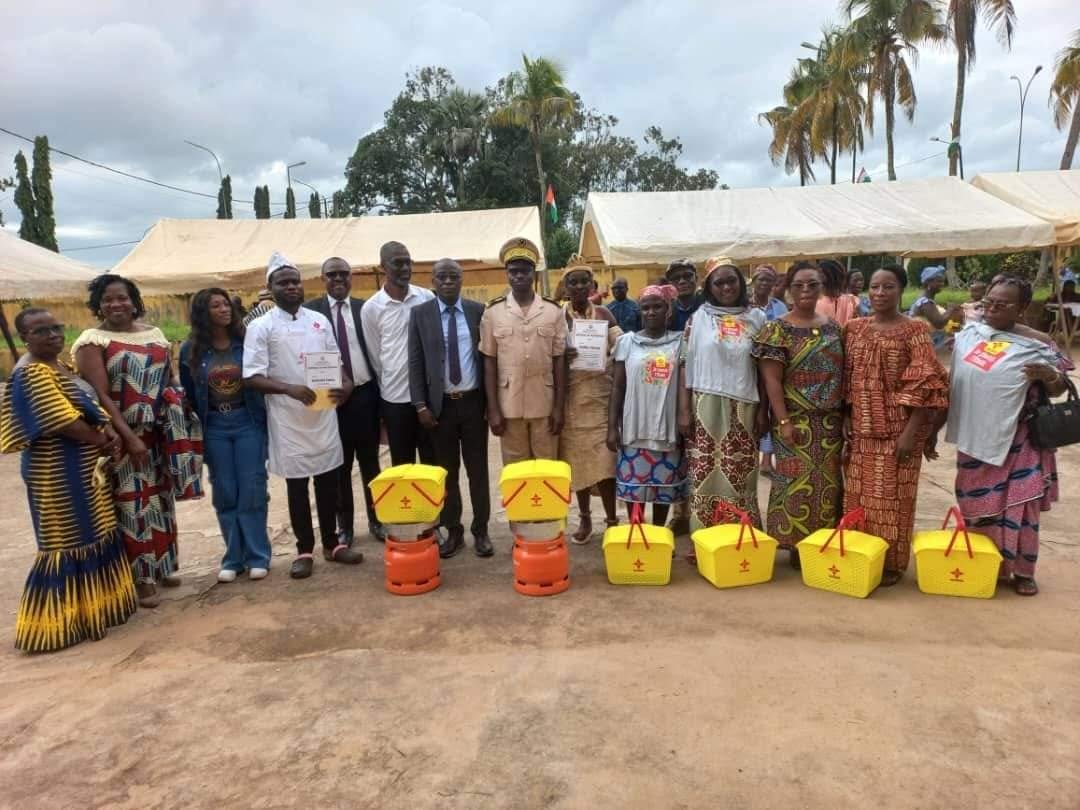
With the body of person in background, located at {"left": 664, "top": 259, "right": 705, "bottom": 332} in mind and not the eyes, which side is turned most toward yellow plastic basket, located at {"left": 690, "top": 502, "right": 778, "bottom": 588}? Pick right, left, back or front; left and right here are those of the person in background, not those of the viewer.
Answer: front

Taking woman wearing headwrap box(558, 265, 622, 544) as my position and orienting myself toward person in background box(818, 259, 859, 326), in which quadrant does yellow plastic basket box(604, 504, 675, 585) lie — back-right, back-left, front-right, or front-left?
back-right

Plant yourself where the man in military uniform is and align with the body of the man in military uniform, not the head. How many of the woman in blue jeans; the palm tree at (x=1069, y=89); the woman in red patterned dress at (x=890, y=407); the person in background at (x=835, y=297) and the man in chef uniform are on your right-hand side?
2

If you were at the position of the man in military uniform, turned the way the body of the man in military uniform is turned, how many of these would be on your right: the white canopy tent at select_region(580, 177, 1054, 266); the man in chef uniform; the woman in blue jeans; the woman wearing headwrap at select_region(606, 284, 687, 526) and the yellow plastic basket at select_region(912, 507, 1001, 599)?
2

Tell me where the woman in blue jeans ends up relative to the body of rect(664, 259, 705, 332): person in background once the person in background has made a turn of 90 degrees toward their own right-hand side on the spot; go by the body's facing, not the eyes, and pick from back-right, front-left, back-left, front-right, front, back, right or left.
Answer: front-left

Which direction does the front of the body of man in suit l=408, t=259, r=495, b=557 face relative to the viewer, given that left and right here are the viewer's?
facing the viewer

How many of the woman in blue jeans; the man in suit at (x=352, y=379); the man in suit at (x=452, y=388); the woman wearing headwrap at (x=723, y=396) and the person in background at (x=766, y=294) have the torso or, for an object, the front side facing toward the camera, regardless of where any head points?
5

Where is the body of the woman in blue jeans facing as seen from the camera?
toward the camera

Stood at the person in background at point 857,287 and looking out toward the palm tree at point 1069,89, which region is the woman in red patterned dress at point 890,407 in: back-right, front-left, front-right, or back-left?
back-right

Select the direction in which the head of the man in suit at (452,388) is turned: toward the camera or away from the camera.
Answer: toward the camera

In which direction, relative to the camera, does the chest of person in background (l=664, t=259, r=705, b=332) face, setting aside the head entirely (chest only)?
toward the camera

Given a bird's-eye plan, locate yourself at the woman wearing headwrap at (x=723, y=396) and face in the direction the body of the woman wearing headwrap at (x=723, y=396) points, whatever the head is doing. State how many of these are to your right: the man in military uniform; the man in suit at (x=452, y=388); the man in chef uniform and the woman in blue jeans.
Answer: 4

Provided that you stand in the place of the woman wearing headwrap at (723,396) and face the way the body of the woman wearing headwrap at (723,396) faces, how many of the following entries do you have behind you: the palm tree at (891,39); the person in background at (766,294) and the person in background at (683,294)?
3

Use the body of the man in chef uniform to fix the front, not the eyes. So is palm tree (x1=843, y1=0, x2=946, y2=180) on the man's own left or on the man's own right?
on the man's own left

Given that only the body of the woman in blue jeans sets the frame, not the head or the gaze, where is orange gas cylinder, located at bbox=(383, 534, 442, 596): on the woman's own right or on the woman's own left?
on the woman's own left

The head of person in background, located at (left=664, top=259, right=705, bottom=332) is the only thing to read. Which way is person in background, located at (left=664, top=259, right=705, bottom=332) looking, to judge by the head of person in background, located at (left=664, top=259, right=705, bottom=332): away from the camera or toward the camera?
toward the camera

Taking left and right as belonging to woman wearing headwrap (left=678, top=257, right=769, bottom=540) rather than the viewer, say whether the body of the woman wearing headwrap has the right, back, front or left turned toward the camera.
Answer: front

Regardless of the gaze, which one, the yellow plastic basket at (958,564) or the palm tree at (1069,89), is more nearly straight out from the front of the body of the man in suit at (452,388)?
the yellow plastic basket
